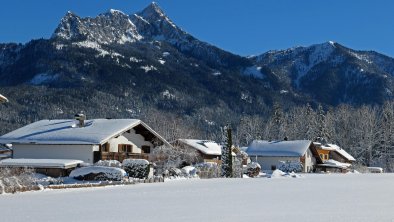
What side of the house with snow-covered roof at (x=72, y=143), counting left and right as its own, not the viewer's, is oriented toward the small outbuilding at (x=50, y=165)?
right

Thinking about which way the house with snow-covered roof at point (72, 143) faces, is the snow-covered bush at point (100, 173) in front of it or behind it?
in front

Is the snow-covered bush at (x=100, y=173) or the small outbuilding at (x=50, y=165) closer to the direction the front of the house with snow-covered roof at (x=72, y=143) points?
the snow-covered bush

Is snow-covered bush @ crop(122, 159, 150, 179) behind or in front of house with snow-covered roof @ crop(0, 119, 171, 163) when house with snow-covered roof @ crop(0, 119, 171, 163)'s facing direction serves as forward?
in front

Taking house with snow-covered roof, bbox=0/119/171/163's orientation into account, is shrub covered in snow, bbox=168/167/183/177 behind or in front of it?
in front

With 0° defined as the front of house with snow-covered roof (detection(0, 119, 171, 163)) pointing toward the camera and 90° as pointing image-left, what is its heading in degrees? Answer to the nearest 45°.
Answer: approximately 315°

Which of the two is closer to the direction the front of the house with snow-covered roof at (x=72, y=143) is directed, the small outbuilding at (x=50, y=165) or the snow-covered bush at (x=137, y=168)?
the snow-covered bush

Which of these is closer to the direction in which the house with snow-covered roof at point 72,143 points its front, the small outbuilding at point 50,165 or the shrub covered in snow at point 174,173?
the shrub covered in snow

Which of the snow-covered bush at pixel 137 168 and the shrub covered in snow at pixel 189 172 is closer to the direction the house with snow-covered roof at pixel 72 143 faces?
the snow-covered bush

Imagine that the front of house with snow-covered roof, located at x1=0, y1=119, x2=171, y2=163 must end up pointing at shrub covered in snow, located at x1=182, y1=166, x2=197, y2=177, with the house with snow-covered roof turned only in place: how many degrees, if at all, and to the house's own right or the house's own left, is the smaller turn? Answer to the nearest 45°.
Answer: approximately 45° to the house's own left
